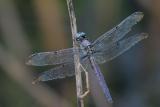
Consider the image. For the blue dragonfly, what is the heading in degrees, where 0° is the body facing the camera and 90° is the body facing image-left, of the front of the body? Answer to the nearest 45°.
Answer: approximately 135°
